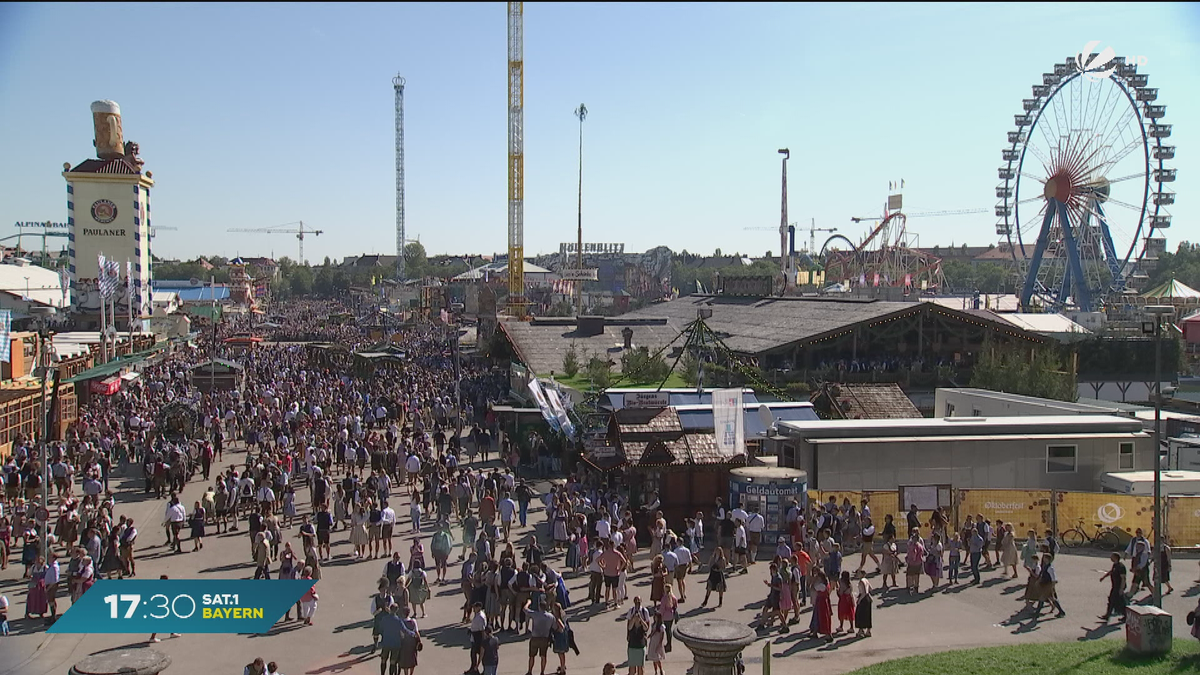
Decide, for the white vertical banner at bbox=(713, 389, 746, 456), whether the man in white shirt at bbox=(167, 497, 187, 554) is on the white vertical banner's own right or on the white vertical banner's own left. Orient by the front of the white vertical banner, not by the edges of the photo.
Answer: on the white vertical banner's own right

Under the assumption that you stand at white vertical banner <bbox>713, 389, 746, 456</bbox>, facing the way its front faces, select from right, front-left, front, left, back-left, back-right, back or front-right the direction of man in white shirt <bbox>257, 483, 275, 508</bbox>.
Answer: right

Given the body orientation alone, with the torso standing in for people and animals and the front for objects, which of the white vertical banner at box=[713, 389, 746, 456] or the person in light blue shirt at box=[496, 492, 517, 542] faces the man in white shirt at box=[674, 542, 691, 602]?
the white vertical banner

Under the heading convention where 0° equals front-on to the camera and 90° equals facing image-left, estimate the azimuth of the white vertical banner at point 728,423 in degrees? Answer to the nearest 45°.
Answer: approximately 0°

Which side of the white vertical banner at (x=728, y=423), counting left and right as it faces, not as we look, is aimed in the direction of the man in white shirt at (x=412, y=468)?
right

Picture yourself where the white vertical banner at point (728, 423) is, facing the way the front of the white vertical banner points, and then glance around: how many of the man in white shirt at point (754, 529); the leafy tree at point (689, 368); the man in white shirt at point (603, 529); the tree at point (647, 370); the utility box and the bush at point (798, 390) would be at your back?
3
